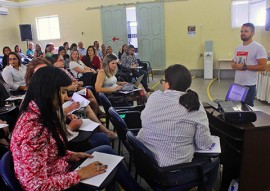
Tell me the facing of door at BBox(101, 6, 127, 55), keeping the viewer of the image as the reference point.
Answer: facing the viewer

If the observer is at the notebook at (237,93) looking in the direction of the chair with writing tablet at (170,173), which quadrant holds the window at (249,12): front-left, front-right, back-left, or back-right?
back-right

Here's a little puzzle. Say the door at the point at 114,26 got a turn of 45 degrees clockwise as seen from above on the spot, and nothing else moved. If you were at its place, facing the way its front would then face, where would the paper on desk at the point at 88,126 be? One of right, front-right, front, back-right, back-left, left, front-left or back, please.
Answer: front-left

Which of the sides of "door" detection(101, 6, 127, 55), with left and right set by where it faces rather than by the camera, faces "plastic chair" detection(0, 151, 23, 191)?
front

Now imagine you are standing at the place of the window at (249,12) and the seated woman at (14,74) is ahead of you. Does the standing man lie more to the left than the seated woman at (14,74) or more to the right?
left

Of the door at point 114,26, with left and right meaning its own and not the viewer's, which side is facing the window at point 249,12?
left

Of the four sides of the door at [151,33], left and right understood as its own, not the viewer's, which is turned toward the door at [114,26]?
right

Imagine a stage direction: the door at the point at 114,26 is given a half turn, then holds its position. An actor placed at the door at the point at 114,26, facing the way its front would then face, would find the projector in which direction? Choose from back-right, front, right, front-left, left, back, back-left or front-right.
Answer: back

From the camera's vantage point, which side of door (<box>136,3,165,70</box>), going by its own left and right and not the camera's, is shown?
front

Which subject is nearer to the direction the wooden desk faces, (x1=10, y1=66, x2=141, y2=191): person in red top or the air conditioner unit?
the person in red top
